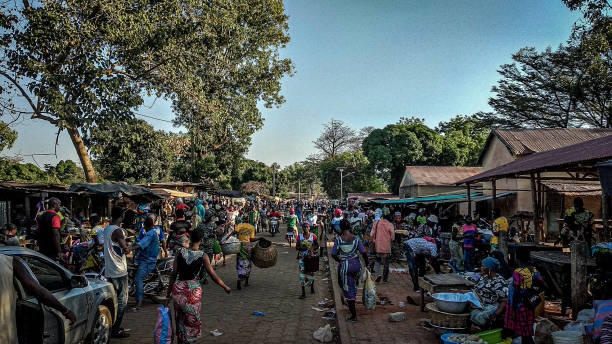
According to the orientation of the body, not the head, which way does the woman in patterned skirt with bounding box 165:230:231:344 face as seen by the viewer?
away from the camera

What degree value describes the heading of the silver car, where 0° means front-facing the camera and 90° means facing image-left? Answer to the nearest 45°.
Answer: approximately 225°

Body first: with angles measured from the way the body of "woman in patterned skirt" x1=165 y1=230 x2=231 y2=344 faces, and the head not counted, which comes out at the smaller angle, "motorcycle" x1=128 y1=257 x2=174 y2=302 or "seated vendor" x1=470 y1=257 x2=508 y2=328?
the motorcycle

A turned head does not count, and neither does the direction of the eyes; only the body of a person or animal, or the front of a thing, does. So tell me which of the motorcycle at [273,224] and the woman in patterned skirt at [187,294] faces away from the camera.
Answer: the woman in patterned skirt

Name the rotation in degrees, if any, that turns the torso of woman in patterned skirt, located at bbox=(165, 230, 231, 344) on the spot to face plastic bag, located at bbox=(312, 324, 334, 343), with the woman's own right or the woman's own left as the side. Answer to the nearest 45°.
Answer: approximately 45° to the woman's own right

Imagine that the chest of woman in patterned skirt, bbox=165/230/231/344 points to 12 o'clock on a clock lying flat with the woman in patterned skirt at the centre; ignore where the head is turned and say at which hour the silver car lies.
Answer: The silver car is roughly at 9 o'clock from the woman in patterned skirt.

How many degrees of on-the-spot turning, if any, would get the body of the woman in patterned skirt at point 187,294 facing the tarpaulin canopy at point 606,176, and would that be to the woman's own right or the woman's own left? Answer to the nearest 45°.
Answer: approximately 90° to the woman's own right

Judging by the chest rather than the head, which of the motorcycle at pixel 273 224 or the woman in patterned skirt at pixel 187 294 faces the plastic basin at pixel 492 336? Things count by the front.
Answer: the motorcycle

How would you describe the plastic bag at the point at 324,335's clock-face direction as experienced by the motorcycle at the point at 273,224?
The plastic bag is roughly at 12 o'clock from the motorcycle.

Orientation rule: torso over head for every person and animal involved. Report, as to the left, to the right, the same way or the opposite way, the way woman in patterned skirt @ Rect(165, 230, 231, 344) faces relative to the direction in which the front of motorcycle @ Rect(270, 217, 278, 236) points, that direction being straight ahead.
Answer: the opposite way

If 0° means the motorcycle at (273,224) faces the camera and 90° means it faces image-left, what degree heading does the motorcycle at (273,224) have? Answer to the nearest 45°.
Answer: approximately 0°

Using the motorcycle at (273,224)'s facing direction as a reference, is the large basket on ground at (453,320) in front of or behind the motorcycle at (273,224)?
in front

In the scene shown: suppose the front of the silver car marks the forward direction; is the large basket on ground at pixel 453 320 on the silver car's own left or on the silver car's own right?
on the silver car's own right

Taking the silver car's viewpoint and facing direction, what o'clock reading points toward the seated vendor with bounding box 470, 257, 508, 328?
The seated vendor is roughly at 2 o'clock from the silver car.

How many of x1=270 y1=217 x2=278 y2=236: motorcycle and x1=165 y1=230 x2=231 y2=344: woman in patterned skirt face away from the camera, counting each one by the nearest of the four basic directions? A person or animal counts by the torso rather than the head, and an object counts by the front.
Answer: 1
